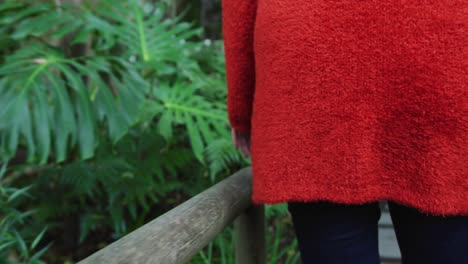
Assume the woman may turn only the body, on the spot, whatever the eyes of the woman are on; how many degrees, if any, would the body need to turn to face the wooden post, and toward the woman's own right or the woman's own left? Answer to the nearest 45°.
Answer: approximately 45° to the woman's own left

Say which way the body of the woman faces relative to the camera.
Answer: away from the camera
